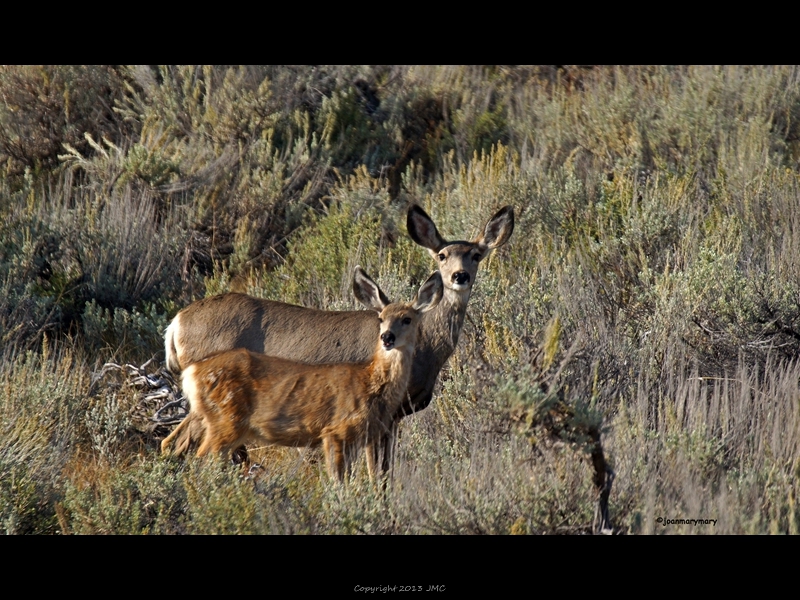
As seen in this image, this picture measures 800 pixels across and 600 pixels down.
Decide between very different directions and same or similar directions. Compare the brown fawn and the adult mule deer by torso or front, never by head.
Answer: same or similar directions

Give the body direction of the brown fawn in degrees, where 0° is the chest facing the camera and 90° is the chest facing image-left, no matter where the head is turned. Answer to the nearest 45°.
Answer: approximately 270°

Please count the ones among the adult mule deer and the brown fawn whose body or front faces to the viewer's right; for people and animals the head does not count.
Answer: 2

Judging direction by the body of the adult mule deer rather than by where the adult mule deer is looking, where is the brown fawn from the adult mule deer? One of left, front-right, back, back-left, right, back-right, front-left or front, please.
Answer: right

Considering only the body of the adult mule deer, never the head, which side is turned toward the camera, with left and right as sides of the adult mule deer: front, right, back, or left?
right

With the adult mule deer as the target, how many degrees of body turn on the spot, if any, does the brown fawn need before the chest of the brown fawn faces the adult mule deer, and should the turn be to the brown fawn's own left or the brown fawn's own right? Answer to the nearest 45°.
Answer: approximately 90° to the brown fawn's own left
